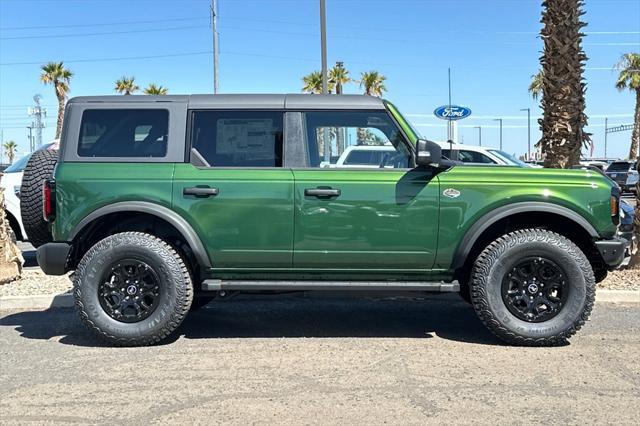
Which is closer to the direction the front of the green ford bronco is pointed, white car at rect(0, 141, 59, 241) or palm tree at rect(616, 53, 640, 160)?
the palm tree

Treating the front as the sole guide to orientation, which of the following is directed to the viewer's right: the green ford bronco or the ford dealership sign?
the green ford bronco

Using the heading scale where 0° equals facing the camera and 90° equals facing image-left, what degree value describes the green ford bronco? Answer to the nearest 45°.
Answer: approximately 270°

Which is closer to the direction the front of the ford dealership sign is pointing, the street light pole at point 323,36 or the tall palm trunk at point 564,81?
the tall palm trunk

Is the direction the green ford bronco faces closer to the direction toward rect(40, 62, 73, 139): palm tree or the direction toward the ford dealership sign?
the ford dealership sign

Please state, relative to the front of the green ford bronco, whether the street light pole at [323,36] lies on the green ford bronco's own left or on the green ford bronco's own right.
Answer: on the green ford bronco's own left

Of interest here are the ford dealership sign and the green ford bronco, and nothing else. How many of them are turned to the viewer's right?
1

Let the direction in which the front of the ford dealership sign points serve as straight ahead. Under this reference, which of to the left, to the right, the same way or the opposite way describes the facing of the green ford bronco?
to the left

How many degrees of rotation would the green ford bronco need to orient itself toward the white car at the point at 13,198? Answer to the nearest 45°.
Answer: approximately 135° to its left

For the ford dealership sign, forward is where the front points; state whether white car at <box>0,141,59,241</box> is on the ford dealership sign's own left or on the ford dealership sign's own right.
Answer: on the ford dealership sign's own right

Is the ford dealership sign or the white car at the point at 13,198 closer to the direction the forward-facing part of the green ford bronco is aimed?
the ford dealership sign

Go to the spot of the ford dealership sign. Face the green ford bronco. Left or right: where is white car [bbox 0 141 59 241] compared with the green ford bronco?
right
